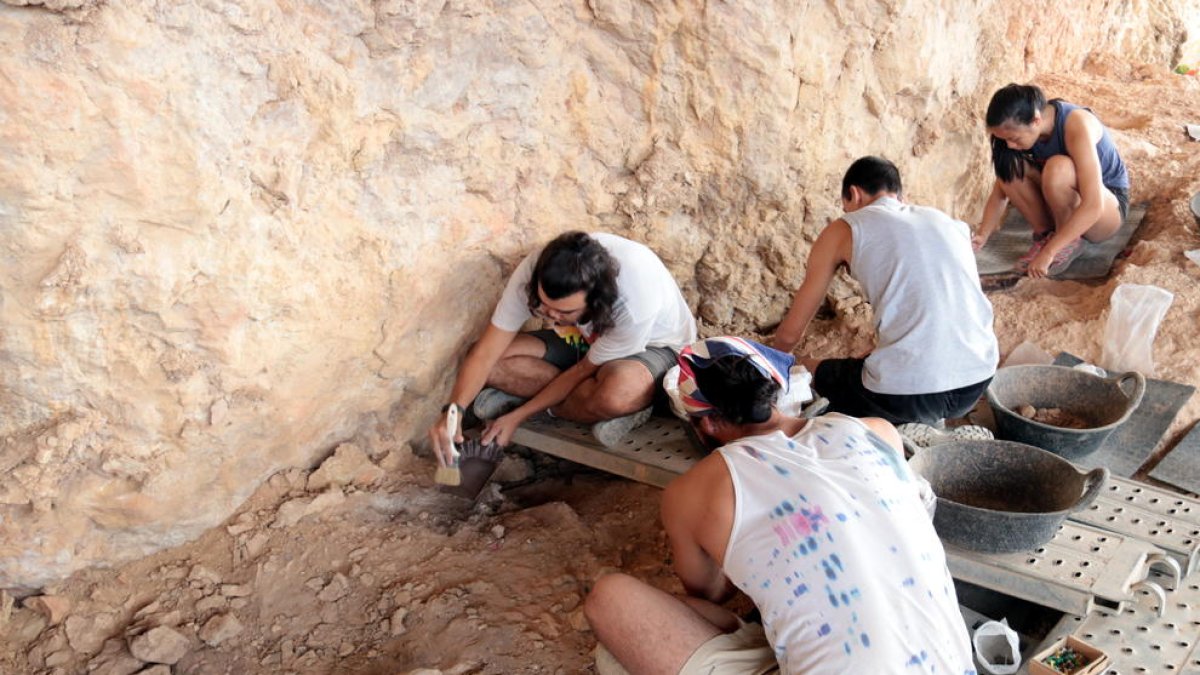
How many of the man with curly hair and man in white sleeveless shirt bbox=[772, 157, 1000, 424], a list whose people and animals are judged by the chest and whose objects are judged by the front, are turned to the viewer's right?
0

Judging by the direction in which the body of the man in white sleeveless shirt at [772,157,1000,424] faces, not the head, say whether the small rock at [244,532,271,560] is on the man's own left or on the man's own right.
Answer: on the man's own left

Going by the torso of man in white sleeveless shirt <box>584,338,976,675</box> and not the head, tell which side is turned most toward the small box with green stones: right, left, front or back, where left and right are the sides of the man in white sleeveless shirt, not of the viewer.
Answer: right

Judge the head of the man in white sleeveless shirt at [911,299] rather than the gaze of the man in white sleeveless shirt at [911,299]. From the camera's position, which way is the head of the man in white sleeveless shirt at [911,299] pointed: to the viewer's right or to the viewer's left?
to the viewer's left

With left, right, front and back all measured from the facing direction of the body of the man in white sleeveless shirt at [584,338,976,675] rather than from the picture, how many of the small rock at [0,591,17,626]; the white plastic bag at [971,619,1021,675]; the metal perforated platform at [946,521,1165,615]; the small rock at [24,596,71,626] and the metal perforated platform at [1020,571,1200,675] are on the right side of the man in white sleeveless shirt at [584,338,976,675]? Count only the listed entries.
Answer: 3

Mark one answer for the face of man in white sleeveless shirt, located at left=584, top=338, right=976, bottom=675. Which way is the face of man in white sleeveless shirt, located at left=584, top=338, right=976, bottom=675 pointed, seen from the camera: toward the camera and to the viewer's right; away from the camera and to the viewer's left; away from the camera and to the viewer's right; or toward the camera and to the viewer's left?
away from the camera and to the viewer's left

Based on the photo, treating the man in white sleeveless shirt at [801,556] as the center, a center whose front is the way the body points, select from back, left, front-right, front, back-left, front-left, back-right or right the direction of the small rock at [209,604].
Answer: front-left

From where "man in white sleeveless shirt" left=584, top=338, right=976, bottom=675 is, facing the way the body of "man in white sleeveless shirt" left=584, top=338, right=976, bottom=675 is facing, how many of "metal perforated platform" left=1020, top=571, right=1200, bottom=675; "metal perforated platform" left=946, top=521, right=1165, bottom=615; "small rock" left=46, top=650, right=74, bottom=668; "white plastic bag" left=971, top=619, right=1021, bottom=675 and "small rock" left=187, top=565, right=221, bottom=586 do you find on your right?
3

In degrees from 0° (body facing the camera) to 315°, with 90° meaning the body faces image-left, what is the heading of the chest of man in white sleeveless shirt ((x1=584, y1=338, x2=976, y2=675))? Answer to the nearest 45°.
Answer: approximately 135°

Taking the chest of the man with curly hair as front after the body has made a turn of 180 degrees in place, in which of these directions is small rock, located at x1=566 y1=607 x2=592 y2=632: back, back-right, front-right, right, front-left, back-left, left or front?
back-right

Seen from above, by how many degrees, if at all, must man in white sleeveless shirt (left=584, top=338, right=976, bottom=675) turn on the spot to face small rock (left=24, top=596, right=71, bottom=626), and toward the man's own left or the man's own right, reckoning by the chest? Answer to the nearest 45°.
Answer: approximately 45° to the man's own left

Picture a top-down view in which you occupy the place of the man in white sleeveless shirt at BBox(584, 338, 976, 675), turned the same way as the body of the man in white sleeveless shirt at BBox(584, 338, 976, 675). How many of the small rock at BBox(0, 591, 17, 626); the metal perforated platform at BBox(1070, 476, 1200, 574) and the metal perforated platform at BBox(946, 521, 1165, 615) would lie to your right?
2
